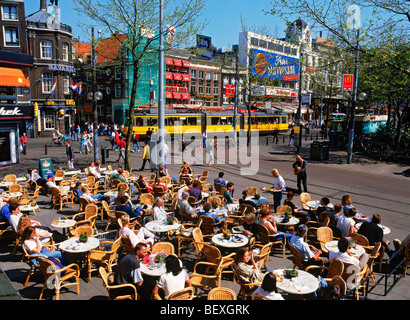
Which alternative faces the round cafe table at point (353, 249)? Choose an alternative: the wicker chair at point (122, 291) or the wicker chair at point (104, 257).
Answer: the wicker chair at point (122, 291)

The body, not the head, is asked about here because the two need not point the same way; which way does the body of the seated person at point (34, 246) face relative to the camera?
to the viewer's right

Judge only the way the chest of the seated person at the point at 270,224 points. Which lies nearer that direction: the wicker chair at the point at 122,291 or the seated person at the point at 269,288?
the seated person

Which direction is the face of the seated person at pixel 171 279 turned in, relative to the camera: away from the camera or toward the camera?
away from the camera

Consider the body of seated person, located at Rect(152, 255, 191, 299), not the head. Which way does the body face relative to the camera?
away from the camera

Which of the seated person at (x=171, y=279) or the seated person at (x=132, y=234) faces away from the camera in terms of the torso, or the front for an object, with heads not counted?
the seated person at (x=171, y=279)

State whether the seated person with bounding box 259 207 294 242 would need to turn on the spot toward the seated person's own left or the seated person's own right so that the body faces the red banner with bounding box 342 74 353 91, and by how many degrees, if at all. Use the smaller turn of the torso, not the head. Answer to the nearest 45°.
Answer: approximately 90° to the seated person's own left

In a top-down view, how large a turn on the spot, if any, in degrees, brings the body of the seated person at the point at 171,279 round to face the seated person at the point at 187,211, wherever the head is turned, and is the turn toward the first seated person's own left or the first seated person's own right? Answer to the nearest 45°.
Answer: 0° — they already face them

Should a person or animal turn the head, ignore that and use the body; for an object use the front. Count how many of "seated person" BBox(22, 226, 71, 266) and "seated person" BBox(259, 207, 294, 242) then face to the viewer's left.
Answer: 0
